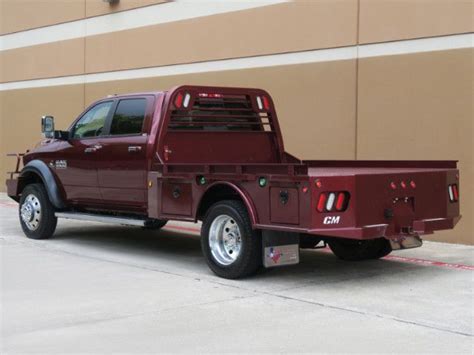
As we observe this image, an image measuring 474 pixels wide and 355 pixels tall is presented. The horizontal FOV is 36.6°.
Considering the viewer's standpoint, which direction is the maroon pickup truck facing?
facing away from the viewer and to the left of the viewer
